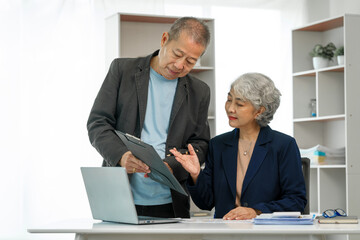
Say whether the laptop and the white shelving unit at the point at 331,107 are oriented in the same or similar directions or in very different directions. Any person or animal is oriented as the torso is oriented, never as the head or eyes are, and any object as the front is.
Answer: very different directions

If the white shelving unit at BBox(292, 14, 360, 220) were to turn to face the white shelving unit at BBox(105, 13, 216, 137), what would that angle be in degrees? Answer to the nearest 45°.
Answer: approximately 45° to its right

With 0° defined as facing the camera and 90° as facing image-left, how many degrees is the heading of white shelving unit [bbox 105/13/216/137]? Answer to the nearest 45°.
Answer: approximately 315°

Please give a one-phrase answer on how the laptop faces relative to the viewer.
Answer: facing away from the viewer and to the right of the viewer

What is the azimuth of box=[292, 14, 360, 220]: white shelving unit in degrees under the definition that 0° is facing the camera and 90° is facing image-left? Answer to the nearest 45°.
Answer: approximately 45°
